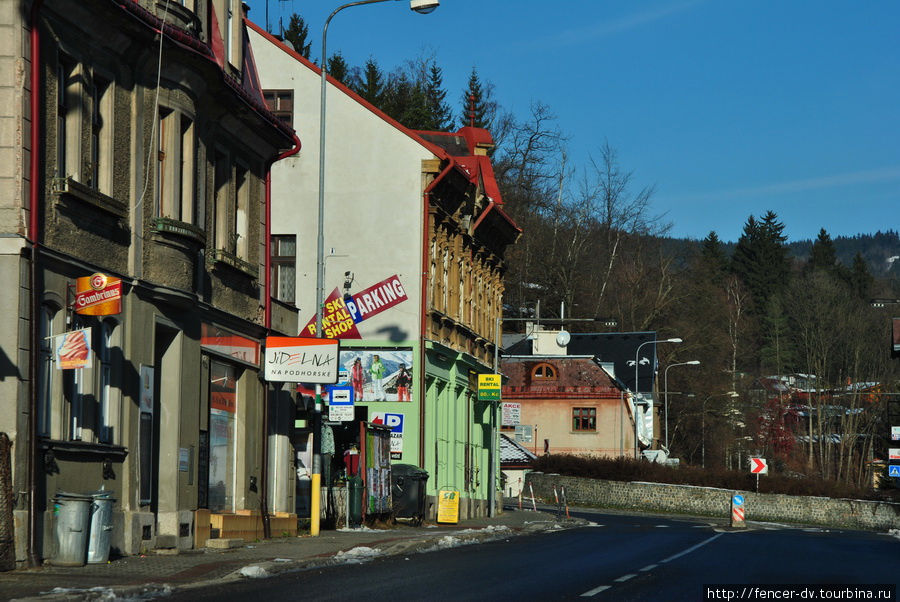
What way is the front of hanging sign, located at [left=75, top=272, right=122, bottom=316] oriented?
toward the camera

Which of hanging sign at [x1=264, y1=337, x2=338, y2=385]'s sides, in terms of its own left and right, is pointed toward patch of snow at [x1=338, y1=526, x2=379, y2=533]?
back

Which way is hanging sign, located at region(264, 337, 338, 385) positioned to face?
toward the camera

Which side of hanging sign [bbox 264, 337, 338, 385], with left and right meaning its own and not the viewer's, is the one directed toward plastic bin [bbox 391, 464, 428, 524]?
back

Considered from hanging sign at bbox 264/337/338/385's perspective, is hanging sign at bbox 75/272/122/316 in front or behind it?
in front

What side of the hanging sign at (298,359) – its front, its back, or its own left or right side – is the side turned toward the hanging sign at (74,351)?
front

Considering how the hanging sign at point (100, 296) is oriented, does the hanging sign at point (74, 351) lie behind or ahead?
ahead

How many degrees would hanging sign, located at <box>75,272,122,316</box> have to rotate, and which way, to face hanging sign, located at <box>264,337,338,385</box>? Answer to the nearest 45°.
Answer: approximately 135° to its left

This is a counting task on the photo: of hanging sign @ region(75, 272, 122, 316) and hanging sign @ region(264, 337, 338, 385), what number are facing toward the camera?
2
